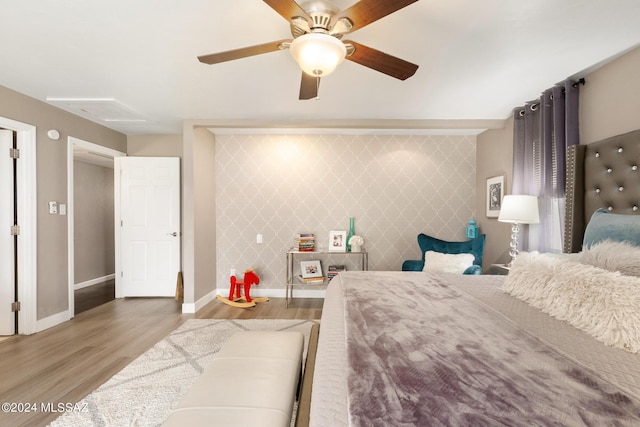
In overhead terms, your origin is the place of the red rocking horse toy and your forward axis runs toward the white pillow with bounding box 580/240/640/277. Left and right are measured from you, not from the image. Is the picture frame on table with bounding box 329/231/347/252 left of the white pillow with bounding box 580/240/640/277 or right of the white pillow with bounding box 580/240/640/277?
left

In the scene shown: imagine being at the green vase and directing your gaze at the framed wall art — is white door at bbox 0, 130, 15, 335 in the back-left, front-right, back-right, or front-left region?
back-right

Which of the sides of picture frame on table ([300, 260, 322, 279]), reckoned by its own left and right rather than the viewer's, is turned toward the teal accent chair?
left

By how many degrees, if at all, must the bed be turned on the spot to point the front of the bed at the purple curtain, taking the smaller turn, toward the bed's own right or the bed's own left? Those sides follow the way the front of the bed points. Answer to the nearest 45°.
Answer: approximately 135° to the bed's own right

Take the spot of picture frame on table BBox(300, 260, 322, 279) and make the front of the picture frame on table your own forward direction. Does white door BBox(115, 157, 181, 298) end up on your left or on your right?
on your right

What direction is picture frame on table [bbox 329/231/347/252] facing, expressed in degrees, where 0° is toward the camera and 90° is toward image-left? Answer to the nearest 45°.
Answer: approximately 0°

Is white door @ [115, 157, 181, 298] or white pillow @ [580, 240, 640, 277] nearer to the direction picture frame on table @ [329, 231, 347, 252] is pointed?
the white pillow

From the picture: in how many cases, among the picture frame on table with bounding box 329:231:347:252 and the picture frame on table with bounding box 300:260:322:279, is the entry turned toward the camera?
2
